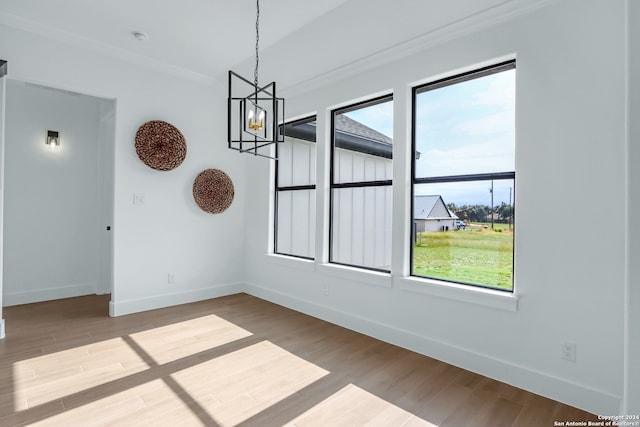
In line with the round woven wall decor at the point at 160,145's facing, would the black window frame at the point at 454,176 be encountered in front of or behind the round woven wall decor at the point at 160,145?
in front

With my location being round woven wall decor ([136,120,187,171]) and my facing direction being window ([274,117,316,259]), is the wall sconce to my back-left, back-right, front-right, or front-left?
back-left

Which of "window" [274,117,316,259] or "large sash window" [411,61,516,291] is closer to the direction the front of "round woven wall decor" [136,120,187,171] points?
the large sash window

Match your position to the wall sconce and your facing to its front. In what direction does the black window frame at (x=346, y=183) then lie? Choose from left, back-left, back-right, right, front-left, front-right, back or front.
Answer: front-left

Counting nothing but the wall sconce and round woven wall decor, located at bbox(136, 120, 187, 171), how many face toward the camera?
2

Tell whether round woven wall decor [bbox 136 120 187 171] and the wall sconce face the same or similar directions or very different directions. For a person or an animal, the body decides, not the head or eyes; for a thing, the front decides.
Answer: same or similar directions

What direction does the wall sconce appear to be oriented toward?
toward the camera

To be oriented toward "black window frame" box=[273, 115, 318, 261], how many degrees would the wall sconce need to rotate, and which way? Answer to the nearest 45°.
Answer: approximately 45° to its left

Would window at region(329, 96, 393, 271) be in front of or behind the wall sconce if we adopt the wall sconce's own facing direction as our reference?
in front

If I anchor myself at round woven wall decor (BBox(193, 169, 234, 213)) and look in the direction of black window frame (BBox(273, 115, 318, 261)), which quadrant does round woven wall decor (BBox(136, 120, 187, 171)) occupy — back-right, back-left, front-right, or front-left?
back-right

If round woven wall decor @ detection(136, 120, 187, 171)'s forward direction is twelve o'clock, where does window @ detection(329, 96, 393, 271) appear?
The window is roughly at 10 o'clock from the round woven wall decor.

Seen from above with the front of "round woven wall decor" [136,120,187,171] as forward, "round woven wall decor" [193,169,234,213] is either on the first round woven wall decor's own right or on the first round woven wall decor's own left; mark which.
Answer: on the first round woven wall decor's own left

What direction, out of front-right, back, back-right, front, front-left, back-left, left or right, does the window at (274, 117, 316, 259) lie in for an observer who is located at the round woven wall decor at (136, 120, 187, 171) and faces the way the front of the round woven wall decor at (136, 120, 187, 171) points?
left

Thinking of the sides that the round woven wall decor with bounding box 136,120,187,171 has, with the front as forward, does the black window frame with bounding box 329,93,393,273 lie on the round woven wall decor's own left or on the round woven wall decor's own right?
on the round woven wall decor's own left

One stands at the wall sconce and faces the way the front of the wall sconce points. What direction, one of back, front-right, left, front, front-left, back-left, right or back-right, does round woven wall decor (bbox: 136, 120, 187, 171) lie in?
front-left

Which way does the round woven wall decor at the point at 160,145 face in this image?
toward the camera
